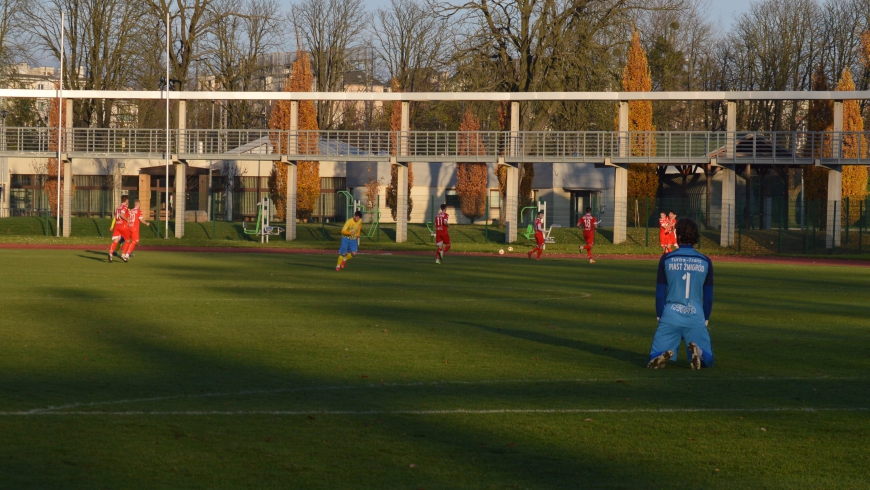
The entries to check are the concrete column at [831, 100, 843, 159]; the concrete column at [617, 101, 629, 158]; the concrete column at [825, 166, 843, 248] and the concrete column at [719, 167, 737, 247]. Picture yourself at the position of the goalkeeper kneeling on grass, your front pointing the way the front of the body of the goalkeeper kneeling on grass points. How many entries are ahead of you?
4

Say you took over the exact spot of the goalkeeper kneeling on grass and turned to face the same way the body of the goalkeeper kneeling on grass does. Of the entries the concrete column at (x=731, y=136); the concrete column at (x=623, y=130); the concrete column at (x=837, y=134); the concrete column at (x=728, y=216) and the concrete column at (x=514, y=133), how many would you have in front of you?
5

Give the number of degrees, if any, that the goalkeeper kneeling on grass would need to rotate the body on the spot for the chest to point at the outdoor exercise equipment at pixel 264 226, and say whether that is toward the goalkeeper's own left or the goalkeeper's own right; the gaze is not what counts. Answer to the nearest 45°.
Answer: approximately 45° to the goalkeeper's own left

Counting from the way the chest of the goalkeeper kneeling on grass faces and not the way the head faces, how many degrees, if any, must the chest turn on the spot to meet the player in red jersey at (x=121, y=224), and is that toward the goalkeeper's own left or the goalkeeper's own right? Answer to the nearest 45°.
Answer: approximately 45° to the goalkeeper's own left

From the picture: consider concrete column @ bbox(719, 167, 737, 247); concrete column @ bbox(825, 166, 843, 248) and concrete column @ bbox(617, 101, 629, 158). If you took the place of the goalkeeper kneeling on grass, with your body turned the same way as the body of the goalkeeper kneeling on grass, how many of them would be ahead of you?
3

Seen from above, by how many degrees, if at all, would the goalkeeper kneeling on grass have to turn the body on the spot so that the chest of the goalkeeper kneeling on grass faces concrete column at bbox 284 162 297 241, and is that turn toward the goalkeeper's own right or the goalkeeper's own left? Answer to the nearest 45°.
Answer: approximately 45° to the goalkeeper's own left

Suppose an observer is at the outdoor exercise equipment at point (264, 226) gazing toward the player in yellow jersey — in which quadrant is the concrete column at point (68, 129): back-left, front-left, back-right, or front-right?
back-right

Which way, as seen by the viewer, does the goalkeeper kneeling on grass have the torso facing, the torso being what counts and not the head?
away from the camera

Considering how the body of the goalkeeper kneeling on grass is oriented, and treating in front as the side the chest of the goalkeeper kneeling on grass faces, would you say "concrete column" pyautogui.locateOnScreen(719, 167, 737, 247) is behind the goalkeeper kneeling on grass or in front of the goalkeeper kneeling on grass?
in front

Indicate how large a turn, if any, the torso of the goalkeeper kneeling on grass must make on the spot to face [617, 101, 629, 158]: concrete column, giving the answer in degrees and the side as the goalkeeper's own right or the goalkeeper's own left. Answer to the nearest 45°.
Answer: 0° — they already face it

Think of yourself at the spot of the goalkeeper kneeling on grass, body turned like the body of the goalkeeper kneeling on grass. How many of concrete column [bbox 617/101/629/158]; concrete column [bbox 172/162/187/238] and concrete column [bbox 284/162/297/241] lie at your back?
0

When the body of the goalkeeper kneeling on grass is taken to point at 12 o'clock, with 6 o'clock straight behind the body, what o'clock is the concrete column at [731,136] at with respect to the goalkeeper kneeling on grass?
The concrete column is roughly at 12 o'clock from the goalkeeper kneeling on grass.

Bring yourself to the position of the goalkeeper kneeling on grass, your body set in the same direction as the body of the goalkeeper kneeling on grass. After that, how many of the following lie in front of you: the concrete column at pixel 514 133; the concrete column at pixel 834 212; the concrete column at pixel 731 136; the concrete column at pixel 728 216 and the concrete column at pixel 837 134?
5

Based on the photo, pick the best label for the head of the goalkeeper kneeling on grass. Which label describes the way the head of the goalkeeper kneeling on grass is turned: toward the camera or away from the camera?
away from the camera

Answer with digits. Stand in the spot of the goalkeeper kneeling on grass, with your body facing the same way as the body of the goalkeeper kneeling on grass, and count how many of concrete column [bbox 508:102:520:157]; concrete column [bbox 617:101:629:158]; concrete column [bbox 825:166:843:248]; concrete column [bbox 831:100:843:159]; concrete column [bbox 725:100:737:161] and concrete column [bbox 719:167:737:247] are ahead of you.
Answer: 6

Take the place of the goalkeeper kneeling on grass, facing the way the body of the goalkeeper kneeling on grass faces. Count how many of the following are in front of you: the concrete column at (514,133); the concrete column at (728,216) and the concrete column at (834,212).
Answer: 3
